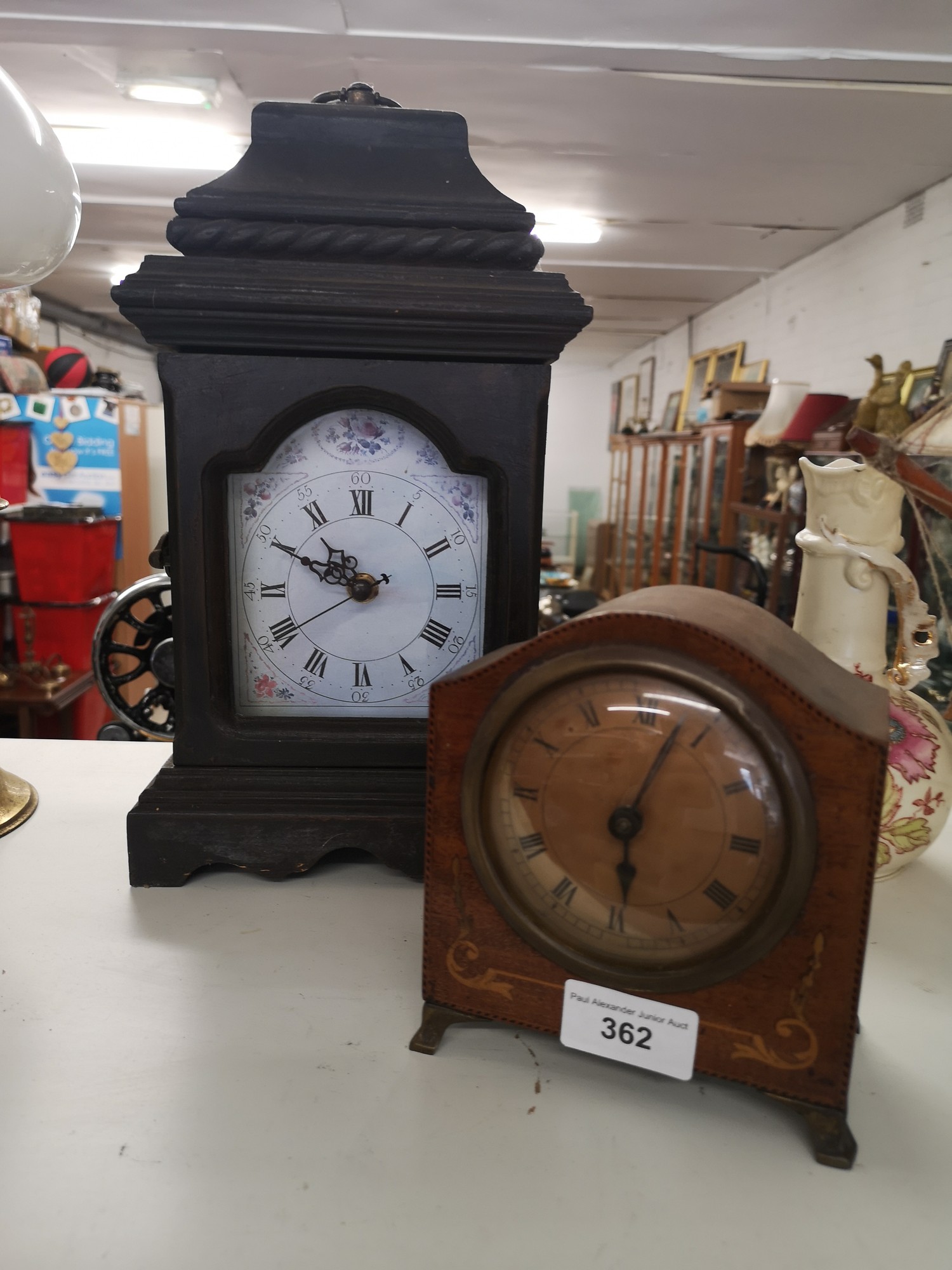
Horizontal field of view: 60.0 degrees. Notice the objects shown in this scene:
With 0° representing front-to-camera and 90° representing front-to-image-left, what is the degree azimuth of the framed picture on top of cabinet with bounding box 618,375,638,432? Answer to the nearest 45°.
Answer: approximately 45°

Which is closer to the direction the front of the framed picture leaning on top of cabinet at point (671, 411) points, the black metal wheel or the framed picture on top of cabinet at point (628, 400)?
the black metal wheel

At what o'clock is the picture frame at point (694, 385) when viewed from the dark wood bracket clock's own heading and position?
The picture frame is roughly at 7 o'clock from the dark wood bracket clock.

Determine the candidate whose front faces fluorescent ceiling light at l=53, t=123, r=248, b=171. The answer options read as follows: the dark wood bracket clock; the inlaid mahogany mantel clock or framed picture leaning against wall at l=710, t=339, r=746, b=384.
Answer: the framed picture leaning against wall

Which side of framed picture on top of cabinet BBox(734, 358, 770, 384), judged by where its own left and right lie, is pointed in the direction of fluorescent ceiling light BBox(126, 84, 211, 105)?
front

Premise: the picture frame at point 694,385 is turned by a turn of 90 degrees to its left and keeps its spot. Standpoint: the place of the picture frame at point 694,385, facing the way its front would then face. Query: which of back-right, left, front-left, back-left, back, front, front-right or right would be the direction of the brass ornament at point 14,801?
front-right

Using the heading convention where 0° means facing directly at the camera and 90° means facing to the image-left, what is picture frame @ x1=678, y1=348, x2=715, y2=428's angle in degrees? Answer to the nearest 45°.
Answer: approximately 45°

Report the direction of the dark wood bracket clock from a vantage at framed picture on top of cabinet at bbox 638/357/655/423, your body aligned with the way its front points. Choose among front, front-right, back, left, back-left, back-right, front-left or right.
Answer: front-left

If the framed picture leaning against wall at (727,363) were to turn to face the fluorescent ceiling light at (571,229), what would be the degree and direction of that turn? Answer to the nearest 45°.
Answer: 0° — it already faces it

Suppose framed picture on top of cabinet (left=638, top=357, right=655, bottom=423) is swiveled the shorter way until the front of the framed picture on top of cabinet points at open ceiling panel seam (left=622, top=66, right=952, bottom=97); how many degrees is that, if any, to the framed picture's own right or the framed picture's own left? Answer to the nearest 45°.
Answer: approximately 45° to the framed picture's own left

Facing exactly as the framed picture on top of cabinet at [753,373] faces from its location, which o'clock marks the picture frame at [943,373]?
The picture frame is roughly at 10 o'clock from the framed picture on top of cabinet.

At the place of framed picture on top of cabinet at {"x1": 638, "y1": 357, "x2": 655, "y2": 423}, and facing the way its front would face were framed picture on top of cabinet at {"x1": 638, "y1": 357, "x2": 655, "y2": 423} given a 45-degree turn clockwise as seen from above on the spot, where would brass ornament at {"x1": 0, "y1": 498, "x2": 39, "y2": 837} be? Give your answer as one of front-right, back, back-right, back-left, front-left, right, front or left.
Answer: left

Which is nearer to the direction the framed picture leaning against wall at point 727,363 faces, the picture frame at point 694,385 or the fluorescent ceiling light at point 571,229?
the fluorescent ceiling light

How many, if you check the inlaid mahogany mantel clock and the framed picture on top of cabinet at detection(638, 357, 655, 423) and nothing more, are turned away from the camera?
0
